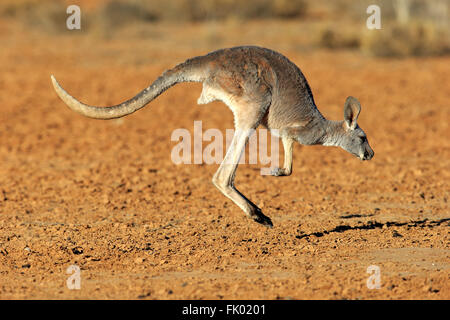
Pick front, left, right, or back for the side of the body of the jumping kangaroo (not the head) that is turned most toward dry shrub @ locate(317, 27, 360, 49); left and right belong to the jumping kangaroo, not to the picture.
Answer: left

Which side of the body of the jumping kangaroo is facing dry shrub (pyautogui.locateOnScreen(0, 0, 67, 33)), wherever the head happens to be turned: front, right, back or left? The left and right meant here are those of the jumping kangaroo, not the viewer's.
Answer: left

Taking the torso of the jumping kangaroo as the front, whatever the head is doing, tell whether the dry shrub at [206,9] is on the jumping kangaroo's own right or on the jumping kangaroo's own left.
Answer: on the jumping kangaroo's own left

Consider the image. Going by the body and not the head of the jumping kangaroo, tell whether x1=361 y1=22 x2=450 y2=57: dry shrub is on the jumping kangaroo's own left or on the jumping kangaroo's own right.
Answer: on the jumping kangaroo's own left

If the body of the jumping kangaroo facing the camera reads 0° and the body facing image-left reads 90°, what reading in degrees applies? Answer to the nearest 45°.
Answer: approximately 270°
